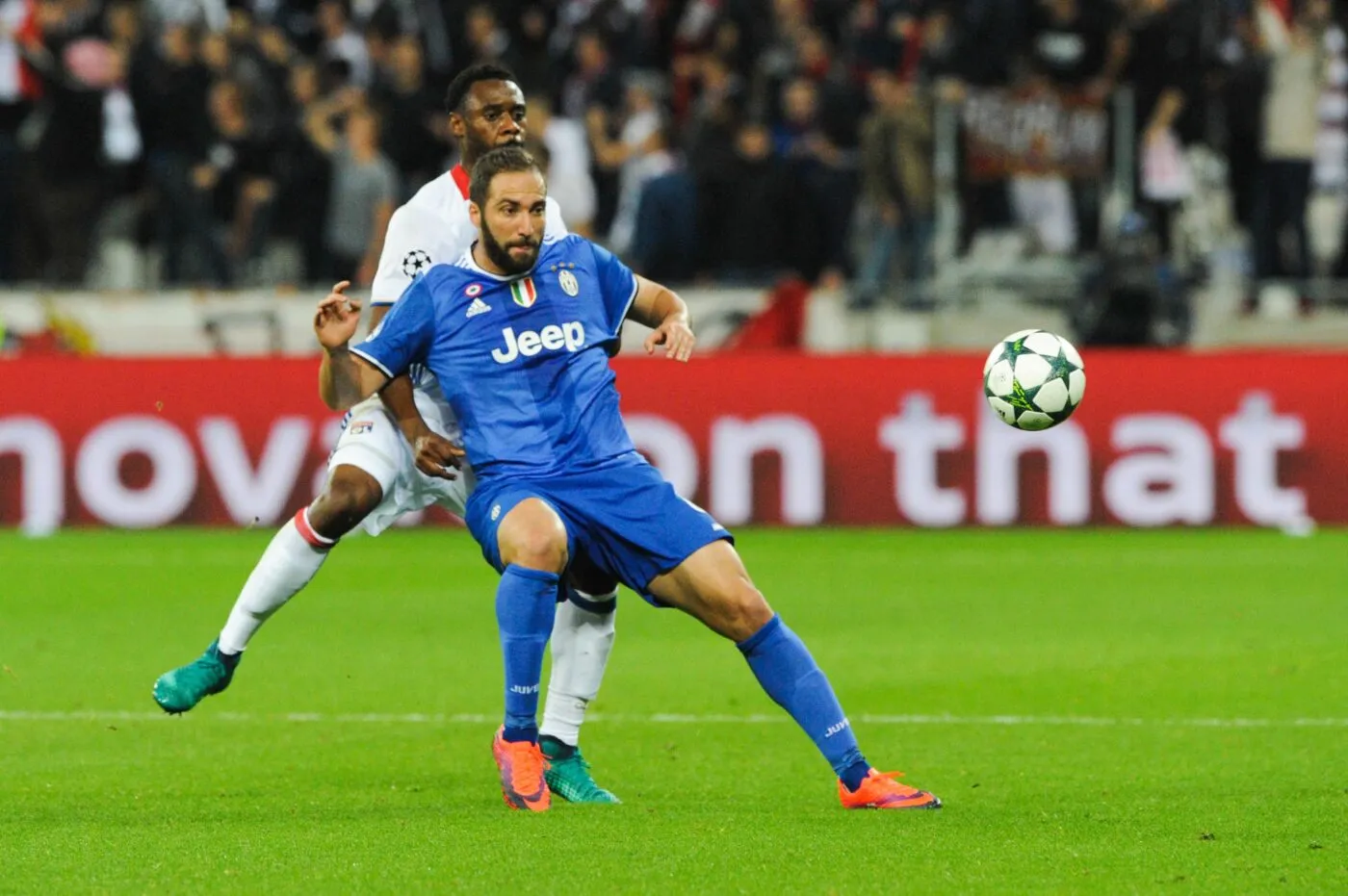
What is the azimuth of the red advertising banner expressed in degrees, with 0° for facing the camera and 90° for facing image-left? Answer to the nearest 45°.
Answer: approximately 0°

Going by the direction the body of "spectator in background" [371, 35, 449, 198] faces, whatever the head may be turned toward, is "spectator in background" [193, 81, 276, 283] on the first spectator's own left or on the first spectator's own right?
on the first spectator's own right

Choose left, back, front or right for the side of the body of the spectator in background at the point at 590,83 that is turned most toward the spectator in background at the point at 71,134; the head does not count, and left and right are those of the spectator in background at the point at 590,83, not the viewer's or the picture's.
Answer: right

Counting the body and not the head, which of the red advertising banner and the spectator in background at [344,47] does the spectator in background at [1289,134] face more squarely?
the red advertising banner

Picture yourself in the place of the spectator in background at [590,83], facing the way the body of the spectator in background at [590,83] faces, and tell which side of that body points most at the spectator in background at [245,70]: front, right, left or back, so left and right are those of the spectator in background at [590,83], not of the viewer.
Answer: right

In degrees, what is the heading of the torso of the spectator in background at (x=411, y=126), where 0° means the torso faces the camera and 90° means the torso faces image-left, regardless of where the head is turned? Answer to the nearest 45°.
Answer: approximately 0°

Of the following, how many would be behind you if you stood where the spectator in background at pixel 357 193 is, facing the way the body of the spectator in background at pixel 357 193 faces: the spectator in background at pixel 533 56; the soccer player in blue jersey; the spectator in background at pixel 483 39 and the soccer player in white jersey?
2

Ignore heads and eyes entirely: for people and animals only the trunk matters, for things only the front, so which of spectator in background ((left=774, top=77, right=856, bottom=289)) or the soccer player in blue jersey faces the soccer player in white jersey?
the spectator in background

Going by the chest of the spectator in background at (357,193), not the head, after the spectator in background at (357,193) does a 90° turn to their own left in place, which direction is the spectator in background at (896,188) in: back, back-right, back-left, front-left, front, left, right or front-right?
front-left

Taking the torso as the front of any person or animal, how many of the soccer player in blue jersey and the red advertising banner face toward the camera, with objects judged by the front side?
2
